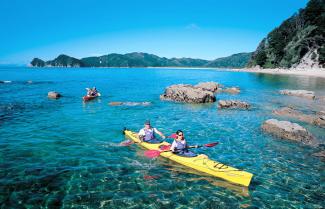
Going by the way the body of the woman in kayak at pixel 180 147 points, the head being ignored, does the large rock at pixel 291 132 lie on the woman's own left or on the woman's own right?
on the woman's own left

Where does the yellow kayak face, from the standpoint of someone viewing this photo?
facing the viewer and to the right of the viewer

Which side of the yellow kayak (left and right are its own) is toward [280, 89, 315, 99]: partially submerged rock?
left

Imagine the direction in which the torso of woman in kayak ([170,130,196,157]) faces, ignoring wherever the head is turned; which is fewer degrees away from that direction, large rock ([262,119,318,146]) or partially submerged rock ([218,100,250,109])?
the large rock

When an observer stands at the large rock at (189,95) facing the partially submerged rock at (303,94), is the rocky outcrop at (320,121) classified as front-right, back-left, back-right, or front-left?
front-right

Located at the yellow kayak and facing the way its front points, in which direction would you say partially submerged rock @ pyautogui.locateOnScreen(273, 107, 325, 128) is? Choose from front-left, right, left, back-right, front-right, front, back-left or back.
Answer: left

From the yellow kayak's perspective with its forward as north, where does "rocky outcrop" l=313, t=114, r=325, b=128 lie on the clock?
The rocky outcrop is roughly at 9 o'clock from the yellow kayak.

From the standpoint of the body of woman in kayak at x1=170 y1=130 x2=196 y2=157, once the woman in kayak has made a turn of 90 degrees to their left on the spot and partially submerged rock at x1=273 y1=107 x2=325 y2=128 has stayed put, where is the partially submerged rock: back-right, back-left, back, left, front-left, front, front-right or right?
front

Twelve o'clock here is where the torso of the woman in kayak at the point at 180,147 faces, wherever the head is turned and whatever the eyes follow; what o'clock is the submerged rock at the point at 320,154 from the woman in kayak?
The submerged rock is roughly at 10 o'clock from the woman in kayak.

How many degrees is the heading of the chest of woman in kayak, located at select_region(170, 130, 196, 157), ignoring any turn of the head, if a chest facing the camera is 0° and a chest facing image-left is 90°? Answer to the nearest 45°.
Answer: approximately 315°

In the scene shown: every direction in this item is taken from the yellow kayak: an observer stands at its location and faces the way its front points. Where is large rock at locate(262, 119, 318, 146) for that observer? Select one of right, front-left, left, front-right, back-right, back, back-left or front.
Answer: left
